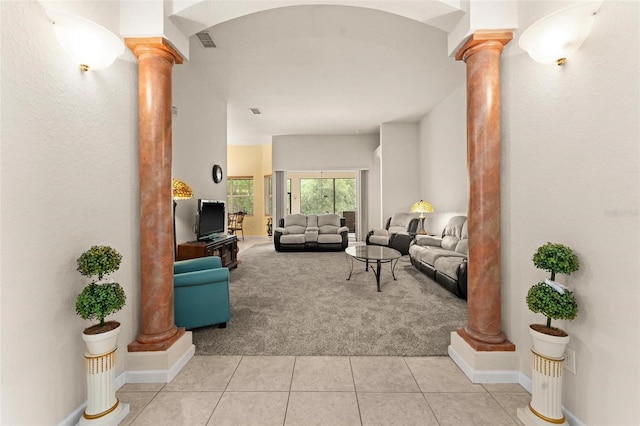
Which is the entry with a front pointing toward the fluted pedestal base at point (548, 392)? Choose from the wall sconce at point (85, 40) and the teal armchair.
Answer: the wall sconce

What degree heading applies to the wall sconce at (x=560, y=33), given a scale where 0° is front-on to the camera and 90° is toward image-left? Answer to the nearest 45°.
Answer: approximately 45°

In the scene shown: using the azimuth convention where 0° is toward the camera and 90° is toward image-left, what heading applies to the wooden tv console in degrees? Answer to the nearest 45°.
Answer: approximately 315°

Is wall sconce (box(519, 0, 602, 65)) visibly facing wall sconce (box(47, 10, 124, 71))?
yes

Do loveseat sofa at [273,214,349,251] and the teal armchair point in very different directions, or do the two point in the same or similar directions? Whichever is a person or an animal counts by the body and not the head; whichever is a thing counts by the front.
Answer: very different directions

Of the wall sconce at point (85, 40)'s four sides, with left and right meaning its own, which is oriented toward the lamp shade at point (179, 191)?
left

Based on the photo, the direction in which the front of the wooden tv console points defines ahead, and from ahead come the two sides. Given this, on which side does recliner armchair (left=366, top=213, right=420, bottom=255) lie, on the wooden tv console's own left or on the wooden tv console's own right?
on the wooden tv console's own left
